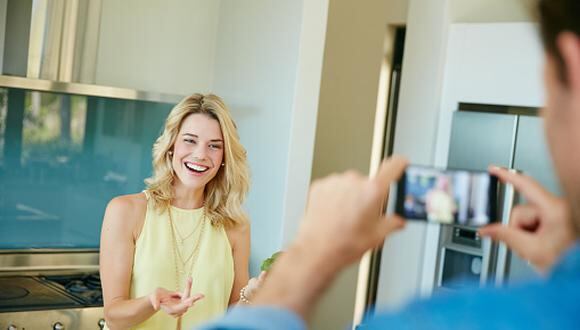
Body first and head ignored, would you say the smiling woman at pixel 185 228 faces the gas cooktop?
no

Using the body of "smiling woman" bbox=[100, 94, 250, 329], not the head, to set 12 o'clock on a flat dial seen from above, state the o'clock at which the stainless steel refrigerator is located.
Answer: The stainless steel refrigerator is roughly at 8 o'clock from the smiling woman.

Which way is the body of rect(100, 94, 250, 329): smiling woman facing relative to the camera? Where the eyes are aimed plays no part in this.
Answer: toward the camera

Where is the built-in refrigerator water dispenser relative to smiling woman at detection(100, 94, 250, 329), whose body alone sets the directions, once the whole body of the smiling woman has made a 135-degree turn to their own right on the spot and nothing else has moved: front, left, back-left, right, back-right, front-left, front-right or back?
right
